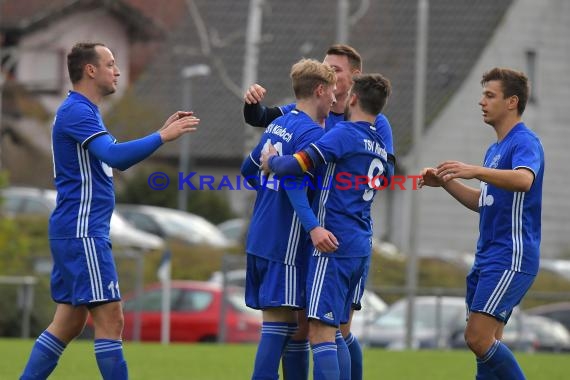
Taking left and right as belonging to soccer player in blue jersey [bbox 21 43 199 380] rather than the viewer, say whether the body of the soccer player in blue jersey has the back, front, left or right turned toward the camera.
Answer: right

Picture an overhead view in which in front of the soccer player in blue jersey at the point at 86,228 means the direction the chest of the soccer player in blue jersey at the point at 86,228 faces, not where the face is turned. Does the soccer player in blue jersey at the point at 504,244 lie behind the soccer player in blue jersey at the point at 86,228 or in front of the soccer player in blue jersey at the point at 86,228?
in front

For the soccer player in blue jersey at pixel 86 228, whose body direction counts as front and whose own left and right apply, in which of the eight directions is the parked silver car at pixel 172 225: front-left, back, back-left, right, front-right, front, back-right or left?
left

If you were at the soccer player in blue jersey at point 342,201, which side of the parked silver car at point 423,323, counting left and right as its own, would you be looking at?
left

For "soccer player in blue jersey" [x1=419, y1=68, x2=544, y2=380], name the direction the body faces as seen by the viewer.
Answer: to the viewer's left

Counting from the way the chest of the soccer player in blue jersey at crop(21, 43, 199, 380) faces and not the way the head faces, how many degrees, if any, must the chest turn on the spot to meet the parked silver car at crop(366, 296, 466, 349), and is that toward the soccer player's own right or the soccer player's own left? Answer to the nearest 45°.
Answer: approximately 45° to the soccer player's own left

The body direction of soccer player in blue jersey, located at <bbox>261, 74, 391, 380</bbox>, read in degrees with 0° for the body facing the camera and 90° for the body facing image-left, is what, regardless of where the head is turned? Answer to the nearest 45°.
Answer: approximately 135°

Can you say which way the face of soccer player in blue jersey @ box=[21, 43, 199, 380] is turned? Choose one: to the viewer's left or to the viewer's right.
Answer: to the viewer's right

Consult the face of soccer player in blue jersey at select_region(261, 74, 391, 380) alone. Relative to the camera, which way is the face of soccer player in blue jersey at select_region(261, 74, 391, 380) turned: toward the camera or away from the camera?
away from the camera

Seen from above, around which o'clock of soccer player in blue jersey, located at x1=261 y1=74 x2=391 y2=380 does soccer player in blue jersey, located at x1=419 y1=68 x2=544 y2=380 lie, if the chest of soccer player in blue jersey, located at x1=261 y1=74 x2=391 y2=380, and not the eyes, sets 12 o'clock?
soccer player in blue jersey, located at x1=419 y1=68 x2=544 y2=380 is roughly at 4 o'clock from soccer player in blue jersey, located at x1=261 y1=74 x2=391 y2=380.
